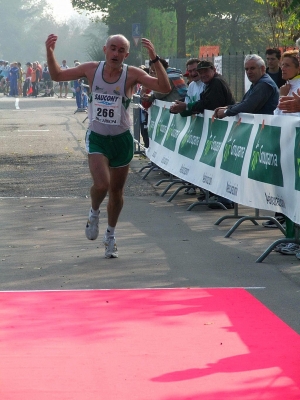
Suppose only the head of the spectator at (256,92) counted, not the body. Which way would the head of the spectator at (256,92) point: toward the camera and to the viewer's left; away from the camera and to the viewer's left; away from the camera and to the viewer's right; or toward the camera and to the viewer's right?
toward the camera and to the viewer's left

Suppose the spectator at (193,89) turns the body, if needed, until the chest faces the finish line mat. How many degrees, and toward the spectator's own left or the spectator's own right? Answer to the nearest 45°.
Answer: approximately 45° to the spectator's own left

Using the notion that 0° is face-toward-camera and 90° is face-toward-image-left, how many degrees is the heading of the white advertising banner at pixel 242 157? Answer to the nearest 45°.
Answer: approximately 45°

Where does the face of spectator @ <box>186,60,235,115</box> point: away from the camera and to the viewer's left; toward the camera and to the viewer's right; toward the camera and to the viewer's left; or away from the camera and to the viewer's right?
toward the camera and to the viewer's left

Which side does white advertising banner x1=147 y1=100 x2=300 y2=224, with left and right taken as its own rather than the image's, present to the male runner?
front

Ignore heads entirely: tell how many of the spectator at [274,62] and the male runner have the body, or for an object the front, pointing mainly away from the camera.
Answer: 0

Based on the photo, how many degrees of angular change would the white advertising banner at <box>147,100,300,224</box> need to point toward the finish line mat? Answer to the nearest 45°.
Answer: approximately 45° to its left

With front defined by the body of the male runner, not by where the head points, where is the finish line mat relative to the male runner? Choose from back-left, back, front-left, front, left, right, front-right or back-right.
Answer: front

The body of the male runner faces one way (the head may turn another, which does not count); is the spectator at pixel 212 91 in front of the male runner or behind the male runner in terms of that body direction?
behind

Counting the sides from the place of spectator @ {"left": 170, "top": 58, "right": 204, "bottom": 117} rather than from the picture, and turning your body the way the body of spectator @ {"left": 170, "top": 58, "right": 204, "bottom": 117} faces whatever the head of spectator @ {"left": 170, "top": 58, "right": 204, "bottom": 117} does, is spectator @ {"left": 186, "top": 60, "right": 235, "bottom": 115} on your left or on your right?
on your left

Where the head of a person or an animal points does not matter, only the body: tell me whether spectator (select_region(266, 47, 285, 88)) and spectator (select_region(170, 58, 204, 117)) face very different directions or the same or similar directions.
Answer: same or similar directions

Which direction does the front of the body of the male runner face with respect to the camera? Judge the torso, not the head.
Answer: toward the camera

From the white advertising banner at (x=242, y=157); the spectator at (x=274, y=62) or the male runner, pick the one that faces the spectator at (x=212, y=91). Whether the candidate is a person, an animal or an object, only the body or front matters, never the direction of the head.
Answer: the spectator at (x=274, y=62)

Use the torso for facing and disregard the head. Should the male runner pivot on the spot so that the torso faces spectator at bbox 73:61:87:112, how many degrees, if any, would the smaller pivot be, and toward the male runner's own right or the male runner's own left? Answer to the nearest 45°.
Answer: approximately 180°

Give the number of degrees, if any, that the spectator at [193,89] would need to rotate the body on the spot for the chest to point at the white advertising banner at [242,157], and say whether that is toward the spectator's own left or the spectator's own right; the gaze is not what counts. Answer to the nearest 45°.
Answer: approximately 45° to the spectator's own left

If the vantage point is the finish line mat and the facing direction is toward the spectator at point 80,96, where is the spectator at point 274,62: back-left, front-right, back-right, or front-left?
front-right

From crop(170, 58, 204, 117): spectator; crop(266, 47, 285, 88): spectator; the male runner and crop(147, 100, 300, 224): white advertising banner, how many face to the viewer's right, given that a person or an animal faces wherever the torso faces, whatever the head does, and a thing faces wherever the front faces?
0

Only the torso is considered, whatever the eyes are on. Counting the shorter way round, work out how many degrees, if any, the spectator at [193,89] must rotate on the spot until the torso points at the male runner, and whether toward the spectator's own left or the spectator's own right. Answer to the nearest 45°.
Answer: approximately 45° to the spectator's own left
